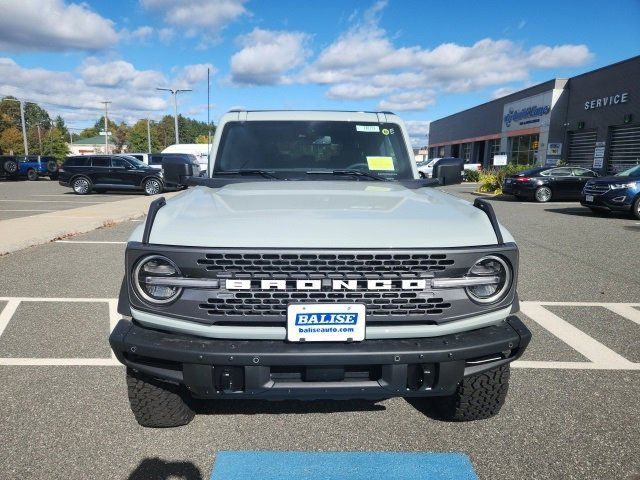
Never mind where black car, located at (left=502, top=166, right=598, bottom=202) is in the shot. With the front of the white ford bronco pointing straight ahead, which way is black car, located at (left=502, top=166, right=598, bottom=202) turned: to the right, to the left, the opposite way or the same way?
to the left

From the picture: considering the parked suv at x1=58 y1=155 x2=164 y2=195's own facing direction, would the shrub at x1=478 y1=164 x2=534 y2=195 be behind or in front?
in front

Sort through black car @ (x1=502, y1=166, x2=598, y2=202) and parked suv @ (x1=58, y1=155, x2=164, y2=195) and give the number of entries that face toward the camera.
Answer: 0

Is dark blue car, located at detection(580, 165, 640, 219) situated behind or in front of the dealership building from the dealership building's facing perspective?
in front

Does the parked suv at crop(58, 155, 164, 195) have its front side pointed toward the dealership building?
yes

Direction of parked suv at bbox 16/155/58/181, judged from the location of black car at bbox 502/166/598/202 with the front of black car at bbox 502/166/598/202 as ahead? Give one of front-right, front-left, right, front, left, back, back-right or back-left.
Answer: back-left

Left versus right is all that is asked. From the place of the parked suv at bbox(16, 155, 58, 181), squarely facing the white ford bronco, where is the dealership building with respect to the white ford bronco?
left

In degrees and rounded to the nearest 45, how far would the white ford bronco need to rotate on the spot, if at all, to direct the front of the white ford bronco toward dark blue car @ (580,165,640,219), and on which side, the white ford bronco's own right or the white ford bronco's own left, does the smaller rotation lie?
approximately 135° to the white ford bronco's own left

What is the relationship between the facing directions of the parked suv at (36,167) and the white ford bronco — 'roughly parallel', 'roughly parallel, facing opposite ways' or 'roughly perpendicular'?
roughly perpendicular

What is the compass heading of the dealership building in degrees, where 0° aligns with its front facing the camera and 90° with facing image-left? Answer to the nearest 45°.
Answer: approximately 45°

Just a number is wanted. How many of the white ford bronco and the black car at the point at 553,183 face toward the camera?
1
